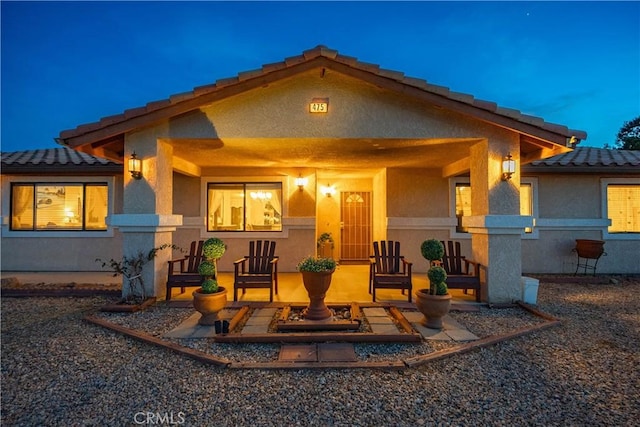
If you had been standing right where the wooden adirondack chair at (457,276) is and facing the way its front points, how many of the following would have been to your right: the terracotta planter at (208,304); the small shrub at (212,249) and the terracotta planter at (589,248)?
2

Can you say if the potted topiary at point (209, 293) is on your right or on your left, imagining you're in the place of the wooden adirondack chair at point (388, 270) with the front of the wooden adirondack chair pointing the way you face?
on your right

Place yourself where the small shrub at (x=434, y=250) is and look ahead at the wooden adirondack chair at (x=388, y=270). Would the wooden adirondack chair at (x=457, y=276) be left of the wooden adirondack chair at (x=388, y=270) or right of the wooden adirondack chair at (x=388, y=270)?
right

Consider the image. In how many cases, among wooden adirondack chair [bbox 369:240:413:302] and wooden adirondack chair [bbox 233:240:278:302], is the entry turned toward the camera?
2

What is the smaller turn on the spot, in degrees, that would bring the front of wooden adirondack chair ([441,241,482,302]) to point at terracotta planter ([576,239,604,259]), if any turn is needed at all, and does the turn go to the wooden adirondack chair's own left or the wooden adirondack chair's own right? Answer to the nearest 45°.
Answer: approximately 90° to the wooden adirondack chair's own left

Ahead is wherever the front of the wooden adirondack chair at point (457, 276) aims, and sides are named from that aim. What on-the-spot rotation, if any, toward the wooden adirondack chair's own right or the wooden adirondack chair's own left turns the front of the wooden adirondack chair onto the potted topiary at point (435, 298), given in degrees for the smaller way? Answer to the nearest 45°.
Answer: approximately 45° to the wooden adirondack chair's own right

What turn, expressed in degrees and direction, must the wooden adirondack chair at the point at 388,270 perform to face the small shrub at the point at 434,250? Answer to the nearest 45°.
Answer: approximately 45° to its left

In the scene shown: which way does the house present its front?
toward the camera

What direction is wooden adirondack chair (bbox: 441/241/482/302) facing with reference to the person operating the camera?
facing the viewer and to the right of the viewer

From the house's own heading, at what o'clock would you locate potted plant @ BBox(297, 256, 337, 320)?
The potted plant is roughly at 12 o'clock from the house.

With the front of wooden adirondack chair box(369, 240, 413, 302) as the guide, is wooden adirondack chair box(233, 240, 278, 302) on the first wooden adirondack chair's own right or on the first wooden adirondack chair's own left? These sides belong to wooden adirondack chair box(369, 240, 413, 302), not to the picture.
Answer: on the first wooden adirondack chair's own right

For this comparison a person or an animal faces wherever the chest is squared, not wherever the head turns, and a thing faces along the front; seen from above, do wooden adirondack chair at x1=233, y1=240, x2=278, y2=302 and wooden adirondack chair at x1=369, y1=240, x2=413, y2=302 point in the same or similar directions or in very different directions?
same or similar directions

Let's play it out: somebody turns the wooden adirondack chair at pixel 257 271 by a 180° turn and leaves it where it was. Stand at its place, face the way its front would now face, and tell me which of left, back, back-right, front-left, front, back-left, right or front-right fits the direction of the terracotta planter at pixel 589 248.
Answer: right

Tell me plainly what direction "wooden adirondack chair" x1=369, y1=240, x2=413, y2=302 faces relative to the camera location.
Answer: facing the viewer

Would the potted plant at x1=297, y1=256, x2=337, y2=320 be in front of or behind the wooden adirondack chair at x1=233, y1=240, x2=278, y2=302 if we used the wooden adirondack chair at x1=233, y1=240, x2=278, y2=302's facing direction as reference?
in front

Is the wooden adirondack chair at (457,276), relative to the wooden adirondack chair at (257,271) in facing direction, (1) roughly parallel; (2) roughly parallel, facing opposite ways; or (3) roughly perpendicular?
roughly parallel
